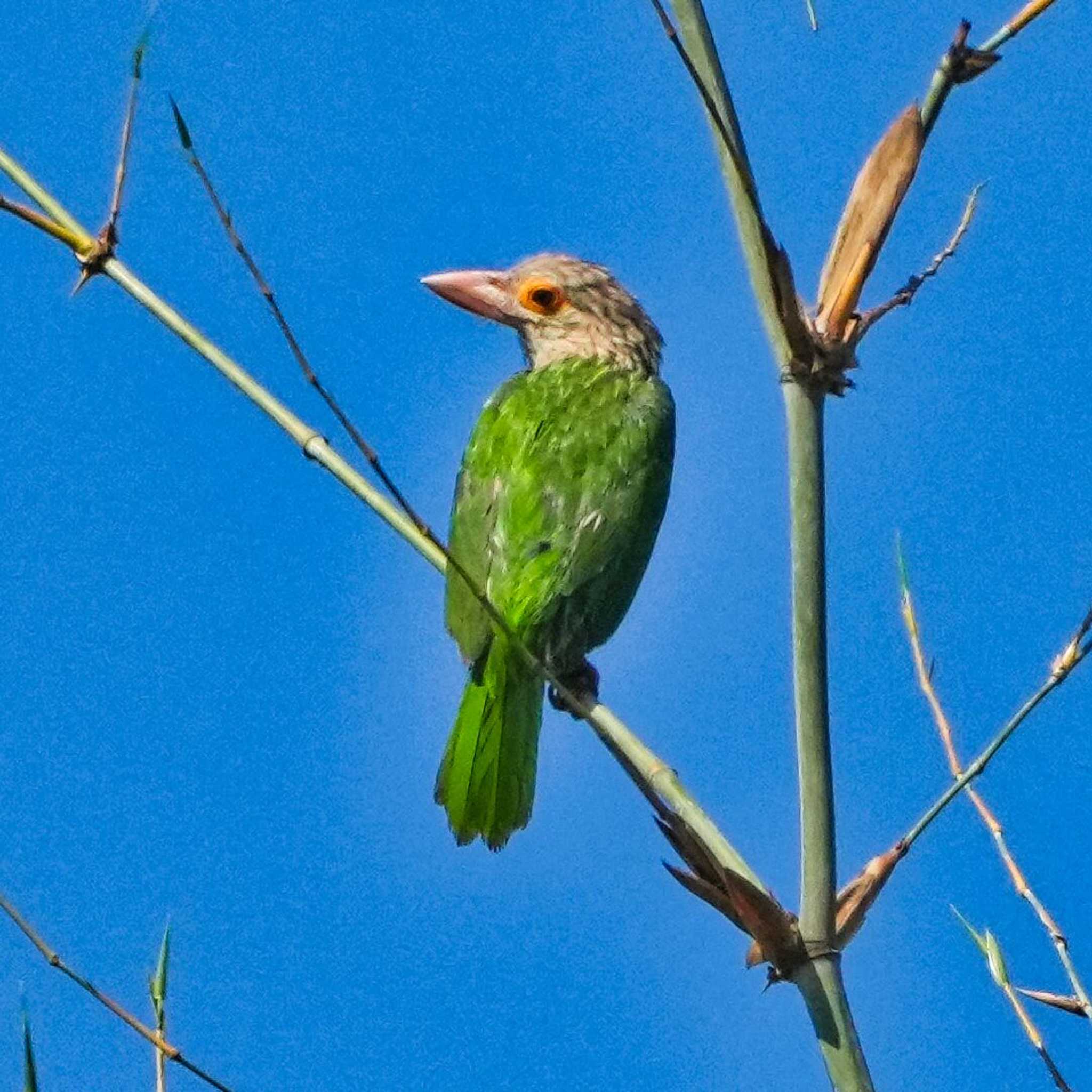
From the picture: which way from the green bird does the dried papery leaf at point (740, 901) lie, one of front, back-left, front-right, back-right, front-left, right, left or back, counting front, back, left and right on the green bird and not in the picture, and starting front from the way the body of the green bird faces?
back-right

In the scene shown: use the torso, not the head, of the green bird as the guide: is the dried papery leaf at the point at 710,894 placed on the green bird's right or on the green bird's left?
on the green bird's right

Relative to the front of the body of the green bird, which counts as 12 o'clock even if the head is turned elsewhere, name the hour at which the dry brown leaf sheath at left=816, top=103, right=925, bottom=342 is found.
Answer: The dry brown leaf sheath is roughly at 4 o'clock from the green bird.

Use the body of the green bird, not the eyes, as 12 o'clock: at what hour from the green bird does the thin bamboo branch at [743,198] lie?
The thin bamboo branch is roughly at 4 o'clock from the green bird.

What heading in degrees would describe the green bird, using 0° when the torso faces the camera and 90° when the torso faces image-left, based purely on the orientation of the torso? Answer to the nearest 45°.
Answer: approximately 225°

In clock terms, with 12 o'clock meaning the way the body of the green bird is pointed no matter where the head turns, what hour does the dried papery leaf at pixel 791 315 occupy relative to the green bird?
The dried papery leaf is roughly at 4 o'clock from the green bird.
